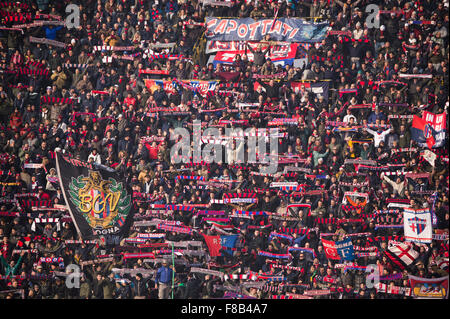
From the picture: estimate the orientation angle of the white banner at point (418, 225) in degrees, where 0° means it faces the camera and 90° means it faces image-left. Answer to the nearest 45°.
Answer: approximately 0°

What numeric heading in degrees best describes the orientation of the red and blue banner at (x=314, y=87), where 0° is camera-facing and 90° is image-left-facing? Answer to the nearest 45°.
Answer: approximately 0°

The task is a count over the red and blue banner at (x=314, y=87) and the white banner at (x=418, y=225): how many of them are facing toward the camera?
2
